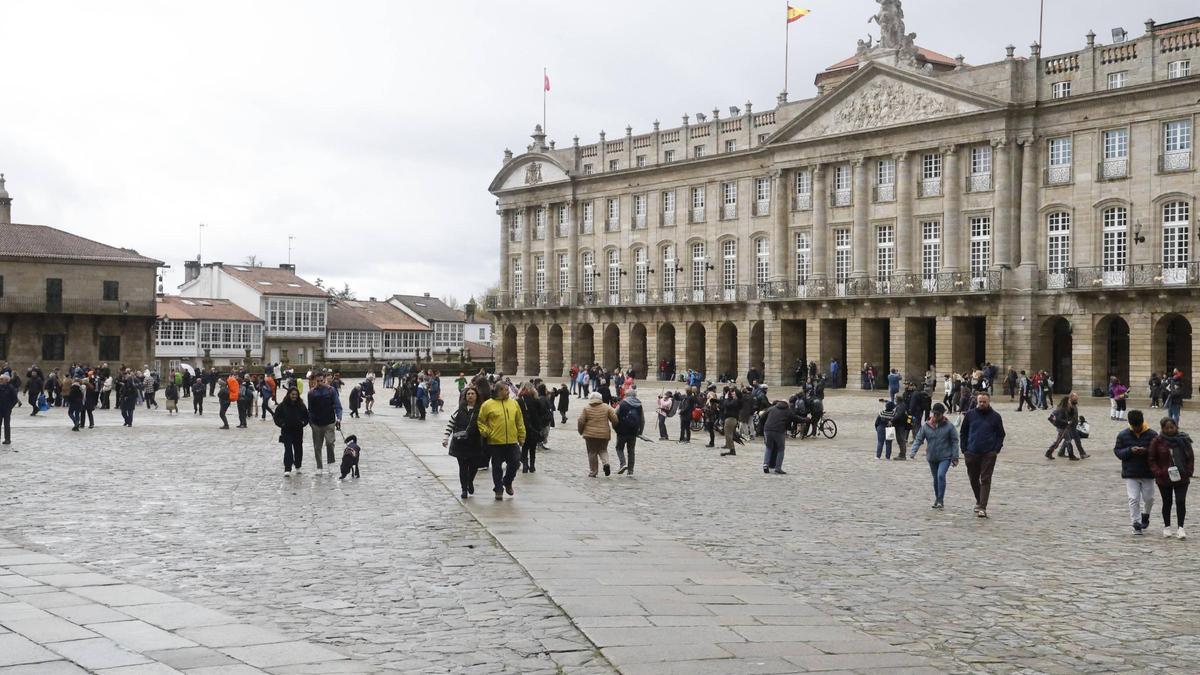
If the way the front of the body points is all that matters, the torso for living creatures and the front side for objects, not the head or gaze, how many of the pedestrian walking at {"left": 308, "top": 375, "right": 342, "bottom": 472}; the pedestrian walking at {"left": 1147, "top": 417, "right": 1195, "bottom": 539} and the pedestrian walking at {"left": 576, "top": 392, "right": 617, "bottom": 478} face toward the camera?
2

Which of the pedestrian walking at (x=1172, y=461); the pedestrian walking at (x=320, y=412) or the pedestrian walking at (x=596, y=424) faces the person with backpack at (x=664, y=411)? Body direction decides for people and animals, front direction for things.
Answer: the pedestrian walking at (x=596, y=424)

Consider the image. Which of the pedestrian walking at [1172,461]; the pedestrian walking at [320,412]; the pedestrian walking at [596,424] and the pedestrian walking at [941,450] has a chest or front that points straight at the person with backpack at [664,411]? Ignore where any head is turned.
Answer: the pedestrian walking at [596,424]

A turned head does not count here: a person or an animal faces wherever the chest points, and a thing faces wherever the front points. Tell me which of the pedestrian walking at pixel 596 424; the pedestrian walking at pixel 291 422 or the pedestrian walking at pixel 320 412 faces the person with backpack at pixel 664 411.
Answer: the pedestrian walking at pixel 596 424

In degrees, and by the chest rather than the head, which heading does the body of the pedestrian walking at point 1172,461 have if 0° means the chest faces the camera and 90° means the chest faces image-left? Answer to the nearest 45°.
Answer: approximately 0°

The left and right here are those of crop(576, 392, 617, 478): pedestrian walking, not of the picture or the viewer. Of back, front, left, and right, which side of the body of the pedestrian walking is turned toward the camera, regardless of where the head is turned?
back

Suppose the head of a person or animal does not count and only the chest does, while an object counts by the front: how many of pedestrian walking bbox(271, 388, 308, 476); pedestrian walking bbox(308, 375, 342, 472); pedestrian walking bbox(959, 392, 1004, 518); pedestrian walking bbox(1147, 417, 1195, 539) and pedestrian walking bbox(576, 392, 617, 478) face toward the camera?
4

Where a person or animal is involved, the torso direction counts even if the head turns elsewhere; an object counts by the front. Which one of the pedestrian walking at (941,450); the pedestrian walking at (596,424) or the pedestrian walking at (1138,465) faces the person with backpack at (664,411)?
the pedestrian walking at (596,424)

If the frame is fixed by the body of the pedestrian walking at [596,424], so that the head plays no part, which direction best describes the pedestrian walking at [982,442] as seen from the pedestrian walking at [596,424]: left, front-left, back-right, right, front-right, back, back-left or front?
back-right
